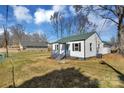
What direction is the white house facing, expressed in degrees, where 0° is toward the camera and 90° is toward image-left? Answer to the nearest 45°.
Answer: approximately 45°

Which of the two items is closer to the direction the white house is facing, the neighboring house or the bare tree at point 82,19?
the neighboring house
